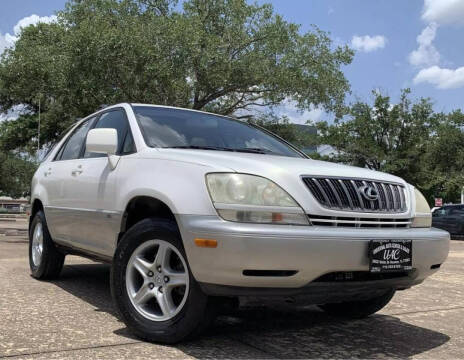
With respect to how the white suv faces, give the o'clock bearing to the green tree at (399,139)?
The green tree is roughly at 8 o'clock from the white suv.

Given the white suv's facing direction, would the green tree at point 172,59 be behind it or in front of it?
behind
